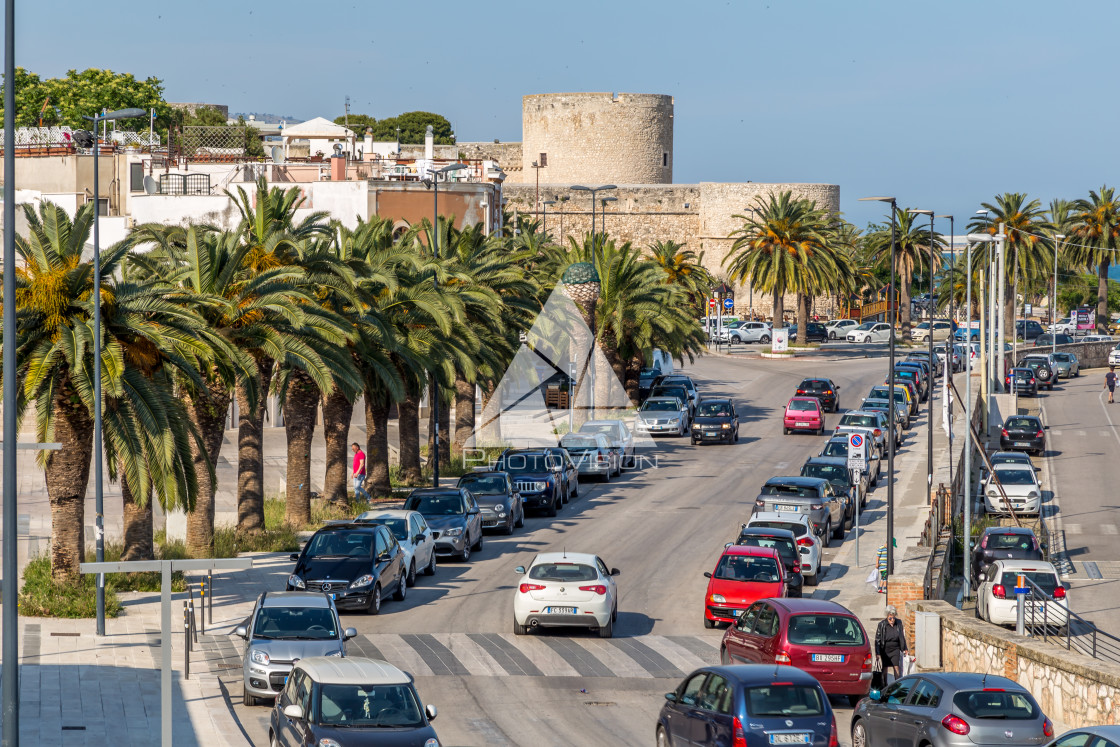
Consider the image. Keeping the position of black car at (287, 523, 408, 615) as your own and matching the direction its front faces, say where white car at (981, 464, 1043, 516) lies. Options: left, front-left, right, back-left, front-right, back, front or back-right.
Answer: back

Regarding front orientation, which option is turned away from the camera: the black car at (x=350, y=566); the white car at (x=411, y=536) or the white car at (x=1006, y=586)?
the white car at (x=1006, y=586)

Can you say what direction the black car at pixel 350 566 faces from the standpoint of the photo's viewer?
facing the viewer and to the left of the viewer

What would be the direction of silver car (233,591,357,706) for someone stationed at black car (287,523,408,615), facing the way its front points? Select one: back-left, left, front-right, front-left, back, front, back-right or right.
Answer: front-left

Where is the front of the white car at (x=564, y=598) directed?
away from the camera

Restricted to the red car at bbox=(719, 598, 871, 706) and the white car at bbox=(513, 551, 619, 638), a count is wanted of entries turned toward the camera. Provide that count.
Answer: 0

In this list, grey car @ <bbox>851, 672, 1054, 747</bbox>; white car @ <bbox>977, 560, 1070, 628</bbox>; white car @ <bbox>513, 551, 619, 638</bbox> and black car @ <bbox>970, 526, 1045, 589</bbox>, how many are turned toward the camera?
0

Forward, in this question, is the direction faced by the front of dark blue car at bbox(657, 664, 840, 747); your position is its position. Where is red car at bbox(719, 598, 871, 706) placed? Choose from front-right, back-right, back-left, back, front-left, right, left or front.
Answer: front-right

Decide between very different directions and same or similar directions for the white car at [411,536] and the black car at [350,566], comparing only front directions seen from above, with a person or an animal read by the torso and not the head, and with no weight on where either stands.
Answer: same or similar directions

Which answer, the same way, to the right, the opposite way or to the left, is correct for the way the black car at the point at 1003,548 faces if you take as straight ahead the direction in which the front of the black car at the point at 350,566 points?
the opposite way

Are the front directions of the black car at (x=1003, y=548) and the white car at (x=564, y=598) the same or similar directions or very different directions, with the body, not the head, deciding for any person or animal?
same or similar directions

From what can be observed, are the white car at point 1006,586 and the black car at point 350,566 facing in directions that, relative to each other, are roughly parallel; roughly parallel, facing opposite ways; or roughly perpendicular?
roughly parallel, facing opposite ways

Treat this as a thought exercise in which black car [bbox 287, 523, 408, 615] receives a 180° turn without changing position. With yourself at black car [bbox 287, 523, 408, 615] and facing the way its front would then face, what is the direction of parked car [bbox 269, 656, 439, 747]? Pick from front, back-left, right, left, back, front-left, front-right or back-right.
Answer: back-right

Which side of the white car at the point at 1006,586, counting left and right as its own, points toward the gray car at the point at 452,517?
left

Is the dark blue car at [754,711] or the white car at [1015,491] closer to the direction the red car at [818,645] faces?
the white car

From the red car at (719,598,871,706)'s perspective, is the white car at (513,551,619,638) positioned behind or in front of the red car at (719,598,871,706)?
in front

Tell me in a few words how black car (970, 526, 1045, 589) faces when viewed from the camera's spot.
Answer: facing away from the viewer

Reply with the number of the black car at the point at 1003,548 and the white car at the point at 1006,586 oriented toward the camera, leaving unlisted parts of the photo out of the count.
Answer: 0

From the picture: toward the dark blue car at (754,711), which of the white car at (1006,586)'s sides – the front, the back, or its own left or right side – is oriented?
back

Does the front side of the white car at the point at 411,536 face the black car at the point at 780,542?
no

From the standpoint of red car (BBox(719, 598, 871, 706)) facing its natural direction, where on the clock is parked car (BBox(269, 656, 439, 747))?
The parked car is roughly at 9 o'clock from the red car.

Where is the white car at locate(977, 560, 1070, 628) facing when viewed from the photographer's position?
facing away from the viewer
